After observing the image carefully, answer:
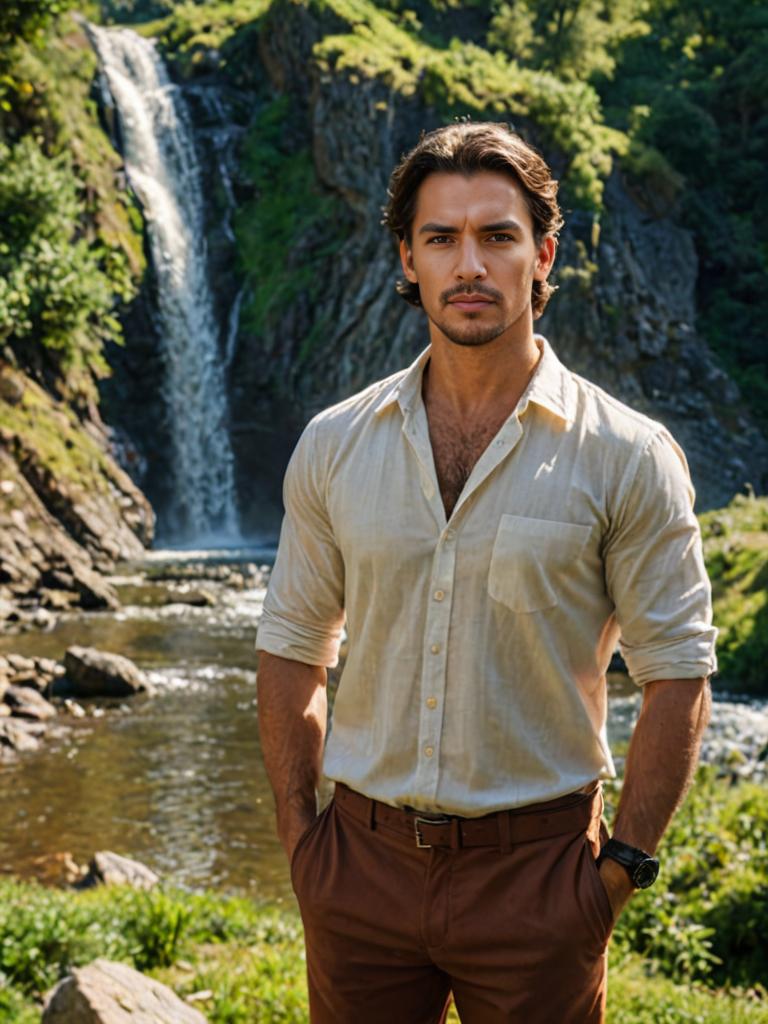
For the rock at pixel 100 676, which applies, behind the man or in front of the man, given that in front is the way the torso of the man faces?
behind

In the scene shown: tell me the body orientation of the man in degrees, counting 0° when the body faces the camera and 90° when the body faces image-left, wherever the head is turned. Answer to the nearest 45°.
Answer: approximately 0°

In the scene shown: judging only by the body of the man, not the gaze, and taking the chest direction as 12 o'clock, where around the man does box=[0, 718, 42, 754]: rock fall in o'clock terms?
The rock is roughly at 5 o'clock from the man.

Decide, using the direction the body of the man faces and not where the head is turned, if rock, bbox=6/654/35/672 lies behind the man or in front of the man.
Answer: behind

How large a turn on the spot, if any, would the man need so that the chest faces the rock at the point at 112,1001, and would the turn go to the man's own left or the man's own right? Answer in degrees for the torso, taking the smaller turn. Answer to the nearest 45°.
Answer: approximately 135° to the man's own right

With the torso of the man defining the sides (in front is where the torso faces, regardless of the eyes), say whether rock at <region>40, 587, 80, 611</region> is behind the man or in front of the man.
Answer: behind

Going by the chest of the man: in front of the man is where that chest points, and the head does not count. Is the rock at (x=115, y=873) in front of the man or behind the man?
behind

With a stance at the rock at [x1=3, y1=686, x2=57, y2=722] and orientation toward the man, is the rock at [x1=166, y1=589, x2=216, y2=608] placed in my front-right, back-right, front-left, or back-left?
back-left

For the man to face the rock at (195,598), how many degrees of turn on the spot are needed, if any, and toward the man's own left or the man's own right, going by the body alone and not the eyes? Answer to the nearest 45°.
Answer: approximately 180°
